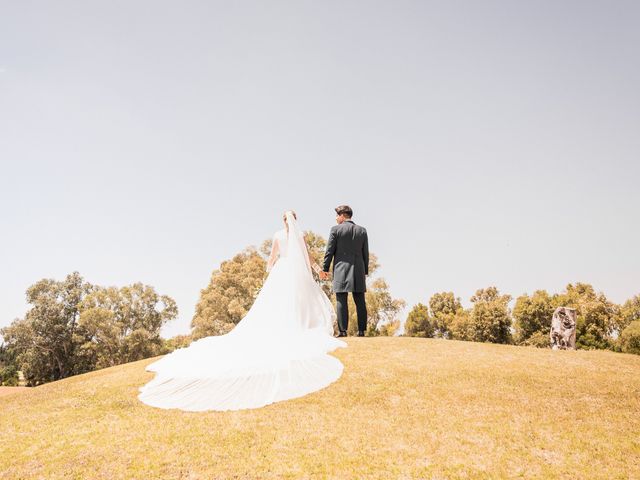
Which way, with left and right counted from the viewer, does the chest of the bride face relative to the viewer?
facing away from the viewer

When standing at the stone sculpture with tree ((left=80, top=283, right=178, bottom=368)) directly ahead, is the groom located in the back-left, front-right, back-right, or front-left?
front-left

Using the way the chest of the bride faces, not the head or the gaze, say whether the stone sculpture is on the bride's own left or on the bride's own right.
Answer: on the bride's own right

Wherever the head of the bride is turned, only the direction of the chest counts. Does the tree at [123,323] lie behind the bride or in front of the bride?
in front

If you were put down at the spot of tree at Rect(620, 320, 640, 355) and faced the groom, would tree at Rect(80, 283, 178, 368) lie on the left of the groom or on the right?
right

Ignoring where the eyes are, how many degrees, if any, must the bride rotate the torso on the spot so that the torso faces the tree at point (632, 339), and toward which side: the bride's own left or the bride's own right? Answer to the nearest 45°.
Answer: approximately 45° to the bride's own right

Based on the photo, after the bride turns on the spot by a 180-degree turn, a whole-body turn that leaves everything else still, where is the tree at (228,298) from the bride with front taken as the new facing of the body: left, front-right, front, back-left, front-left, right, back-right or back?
back

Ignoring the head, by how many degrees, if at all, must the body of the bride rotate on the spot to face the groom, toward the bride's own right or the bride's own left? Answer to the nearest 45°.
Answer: approximately 45° to the bride's own right
